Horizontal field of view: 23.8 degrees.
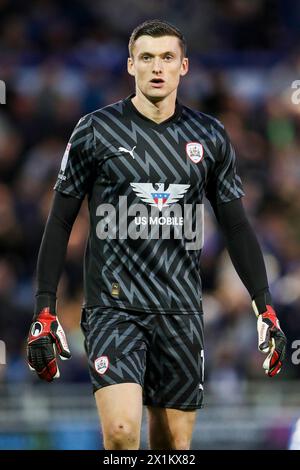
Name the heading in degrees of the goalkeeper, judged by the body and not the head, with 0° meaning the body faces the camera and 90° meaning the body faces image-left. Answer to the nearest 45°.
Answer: approximately 0°
